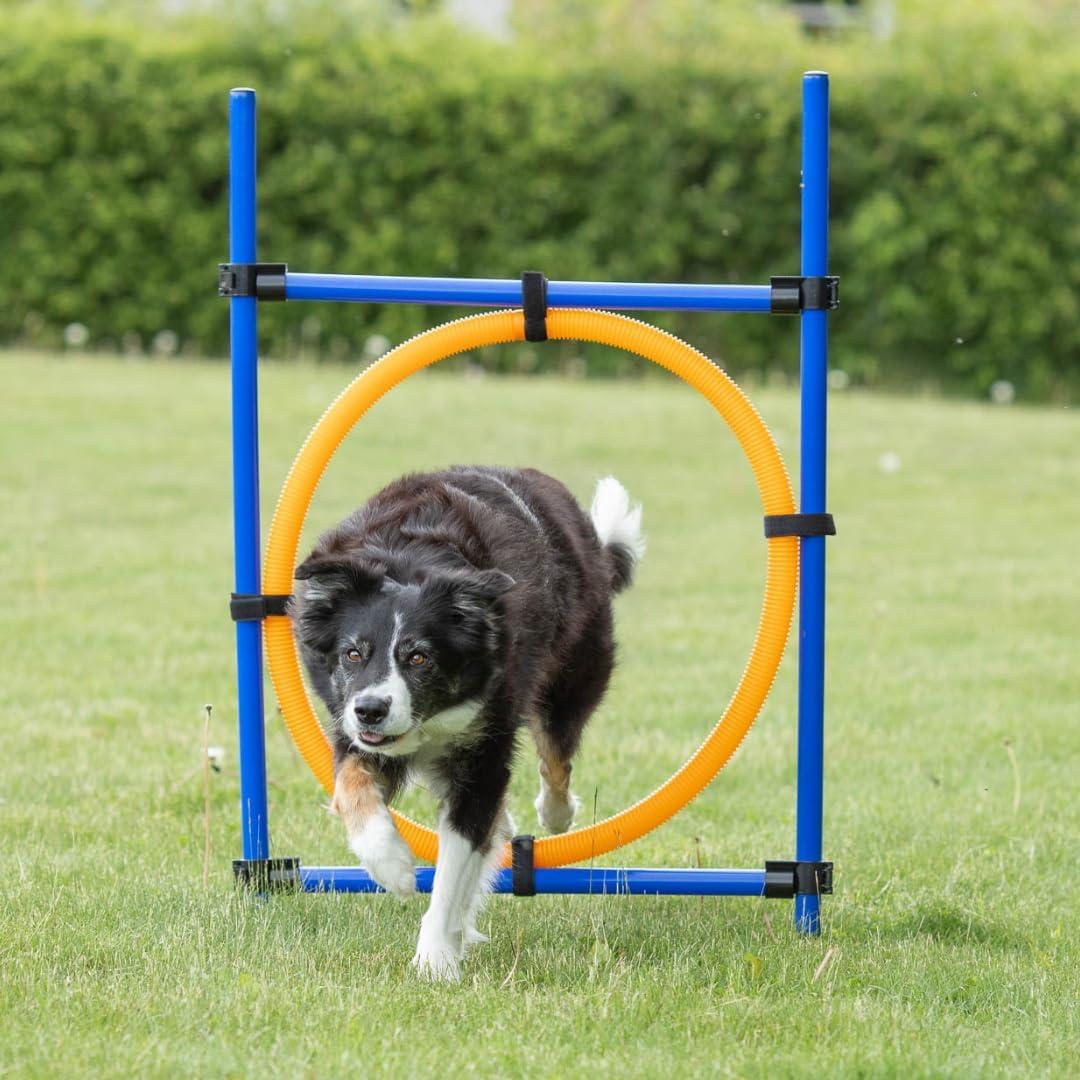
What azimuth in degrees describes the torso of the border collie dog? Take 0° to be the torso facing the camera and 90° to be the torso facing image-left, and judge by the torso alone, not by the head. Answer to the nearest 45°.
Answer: approximately 45°
